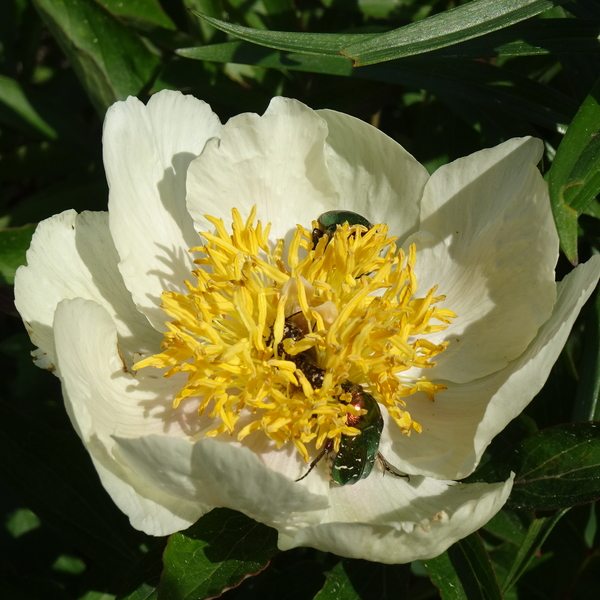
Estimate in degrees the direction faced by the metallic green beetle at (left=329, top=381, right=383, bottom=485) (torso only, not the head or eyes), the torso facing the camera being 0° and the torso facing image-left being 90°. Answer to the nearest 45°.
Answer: approximately 180°

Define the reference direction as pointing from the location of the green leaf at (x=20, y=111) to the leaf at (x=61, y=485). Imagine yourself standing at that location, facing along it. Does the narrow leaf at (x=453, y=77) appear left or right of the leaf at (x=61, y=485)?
left

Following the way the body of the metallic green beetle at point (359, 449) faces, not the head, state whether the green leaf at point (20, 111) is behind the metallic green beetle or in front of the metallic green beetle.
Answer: in front

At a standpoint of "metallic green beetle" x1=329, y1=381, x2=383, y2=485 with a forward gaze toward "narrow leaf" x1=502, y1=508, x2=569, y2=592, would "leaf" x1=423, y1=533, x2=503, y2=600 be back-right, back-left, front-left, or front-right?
front-right

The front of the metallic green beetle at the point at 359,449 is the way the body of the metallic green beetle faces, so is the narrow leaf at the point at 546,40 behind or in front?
in front

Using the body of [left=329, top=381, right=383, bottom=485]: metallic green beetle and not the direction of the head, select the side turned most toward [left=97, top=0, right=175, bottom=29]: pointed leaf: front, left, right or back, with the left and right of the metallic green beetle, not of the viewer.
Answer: front

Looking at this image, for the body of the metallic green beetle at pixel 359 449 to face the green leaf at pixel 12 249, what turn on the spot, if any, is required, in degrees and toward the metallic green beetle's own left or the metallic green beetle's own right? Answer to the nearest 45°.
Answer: approximately 45° to the metallic green beetle's own left
